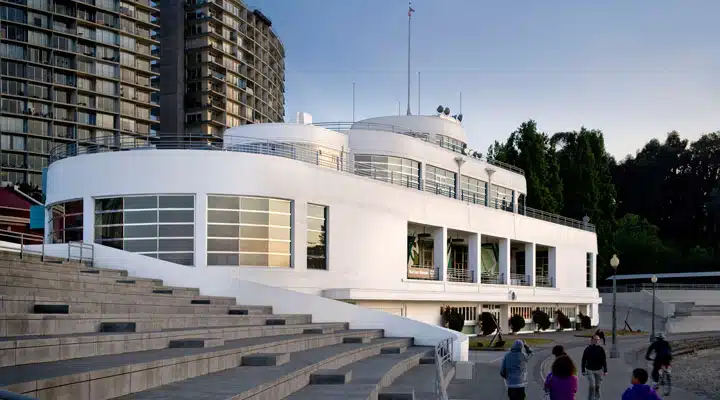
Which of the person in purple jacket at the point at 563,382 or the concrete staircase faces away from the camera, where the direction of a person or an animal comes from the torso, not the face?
the person in purple jacket

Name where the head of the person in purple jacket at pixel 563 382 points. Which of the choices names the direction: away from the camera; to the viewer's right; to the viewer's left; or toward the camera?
away from the camera

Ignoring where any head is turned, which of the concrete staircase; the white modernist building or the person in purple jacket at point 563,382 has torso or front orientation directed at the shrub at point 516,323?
the person in purple jacket

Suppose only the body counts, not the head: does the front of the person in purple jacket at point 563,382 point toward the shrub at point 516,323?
yes

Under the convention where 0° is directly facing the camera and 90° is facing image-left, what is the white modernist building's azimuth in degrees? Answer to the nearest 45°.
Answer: approximately 315°

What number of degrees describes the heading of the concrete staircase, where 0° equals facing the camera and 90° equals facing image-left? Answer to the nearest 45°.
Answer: approximately 315°

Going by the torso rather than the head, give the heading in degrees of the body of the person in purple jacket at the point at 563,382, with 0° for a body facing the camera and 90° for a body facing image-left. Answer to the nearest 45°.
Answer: approximately 180°
